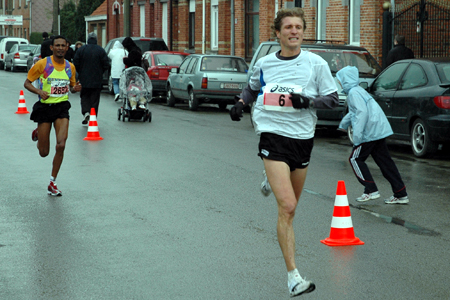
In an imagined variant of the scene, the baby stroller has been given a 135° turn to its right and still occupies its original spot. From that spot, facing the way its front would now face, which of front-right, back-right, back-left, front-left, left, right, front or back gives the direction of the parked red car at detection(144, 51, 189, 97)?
front-right

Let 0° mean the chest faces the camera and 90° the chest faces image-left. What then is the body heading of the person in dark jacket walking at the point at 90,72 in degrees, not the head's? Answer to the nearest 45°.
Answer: approximately 180°

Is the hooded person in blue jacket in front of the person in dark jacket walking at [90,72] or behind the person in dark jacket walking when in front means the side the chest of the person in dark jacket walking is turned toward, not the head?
behind

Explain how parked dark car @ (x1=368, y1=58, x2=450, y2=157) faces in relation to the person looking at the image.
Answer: facing away from the viewer and to the left of the viewer

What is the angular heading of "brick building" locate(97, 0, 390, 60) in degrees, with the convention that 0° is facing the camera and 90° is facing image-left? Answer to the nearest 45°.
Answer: approximately 45°

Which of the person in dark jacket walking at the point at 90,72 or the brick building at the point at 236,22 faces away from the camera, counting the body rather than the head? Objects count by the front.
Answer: the person in dark jacket walking
